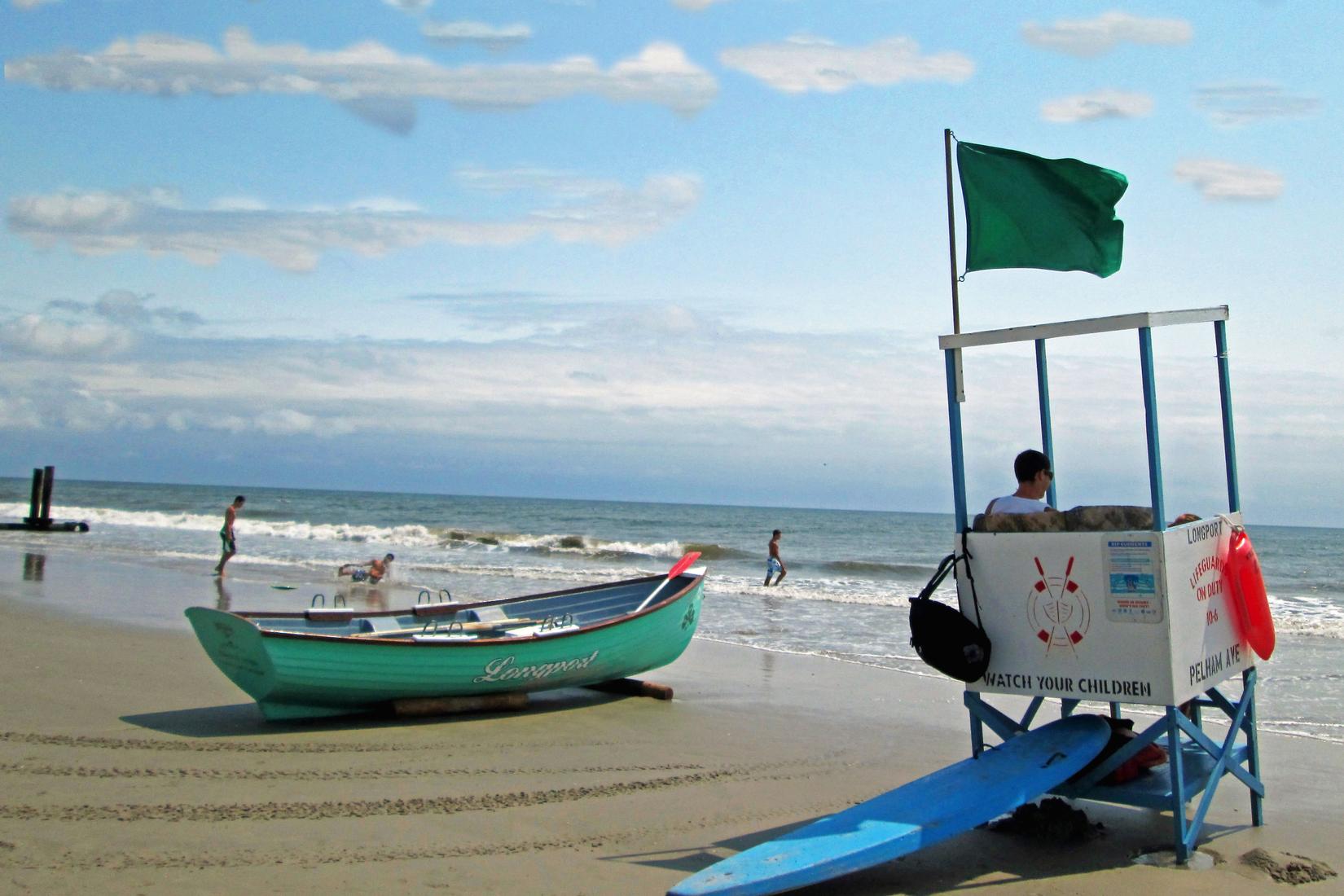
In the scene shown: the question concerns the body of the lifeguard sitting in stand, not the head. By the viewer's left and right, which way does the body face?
facing away from the viewer and to the right of the viewer

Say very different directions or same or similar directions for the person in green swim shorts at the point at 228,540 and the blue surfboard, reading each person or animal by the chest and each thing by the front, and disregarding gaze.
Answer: very different directions

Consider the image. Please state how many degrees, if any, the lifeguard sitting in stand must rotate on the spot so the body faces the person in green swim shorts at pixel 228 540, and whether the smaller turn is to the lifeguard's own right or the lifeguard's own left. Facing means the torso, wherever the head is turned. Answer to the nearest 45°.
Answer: approximately 90° to the lifeguard's own left

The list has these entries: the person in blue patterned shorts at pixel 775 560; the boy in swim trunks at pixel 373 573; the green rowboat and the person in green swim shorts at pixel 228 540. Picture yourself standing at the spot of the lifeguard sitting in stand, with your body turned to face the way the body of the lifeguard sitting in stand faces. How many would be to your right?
0

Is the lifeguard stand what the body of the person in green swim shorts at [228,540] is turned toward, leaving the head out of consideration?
no

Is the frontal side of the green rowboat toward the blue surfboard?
no

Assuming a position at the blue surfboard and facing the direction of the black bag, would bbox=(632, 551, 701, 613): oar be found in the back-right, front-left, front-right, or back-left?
front-left
